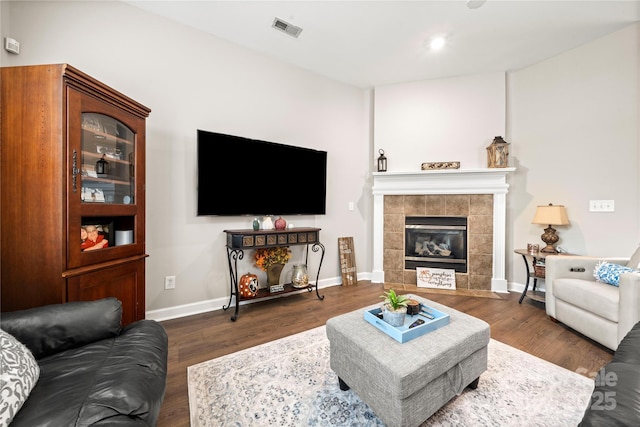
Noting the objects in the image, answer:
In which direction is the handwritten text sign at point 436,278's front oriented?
toward the camera

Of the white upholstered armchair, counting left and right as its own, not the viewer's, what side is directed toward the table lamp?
right

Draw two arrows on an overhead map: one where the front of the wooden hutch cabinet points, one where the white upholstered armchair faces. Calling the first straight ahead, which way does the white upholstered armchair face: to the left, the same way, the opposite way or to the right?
the opposite way

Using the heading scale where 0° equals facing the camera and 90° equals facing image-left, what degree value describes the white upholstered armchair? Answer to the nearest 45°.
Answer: approximately 45°

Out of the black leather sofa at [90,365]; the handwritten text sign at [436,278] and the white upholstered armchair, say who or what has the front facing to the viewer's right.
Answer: the black leather sofa

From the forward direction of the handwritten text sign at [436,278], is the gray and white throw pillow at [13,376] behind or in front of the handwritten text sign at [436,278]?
in front

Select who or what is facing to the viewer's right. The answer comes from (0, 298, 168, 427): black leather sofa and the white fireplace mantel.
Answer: the black leather sofa

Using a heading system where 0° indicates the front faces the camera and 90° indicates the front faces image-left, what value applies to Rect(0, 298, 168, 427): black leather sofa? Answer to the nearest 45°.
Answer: approximately 270°

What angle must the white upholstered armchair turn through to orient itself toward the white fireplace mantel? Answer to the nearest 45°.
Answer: approximately 90° to its right

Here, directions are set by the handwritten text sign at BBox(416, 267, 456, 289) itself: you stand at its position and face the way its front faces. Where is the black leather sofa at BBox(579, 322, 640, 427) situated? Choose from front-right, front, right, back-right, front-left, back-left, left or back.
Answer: front

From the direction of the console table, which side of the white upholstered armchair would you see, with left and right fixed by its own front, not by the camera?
front

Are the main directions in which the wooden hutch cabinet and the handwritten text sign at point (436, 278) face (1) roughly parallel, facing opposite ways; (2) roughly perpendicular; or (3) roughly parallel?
roughly perpendicular

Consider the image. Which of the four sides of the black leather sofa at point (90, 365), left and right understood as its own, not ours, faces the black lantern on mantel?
front

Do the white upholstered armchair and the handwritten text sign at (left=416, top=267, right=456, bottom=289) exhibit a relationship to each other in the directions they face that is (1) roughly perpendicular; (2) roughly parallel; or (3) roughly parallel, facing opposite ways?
roughly perpendicular

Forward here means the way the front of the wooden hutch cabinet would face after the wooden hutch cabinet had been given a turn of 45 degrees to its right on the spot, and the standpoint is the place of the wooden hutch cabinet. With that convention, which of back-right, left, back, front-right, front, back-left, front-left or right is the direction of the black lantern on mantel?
left

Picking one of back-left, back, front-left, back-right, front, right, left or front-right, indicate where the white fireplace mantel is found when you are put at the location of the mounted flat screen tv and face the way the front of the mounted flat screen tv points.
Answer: front-left

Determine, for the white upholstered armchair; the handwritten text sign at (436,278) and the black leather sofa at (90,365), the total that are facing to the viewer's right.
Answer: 1
